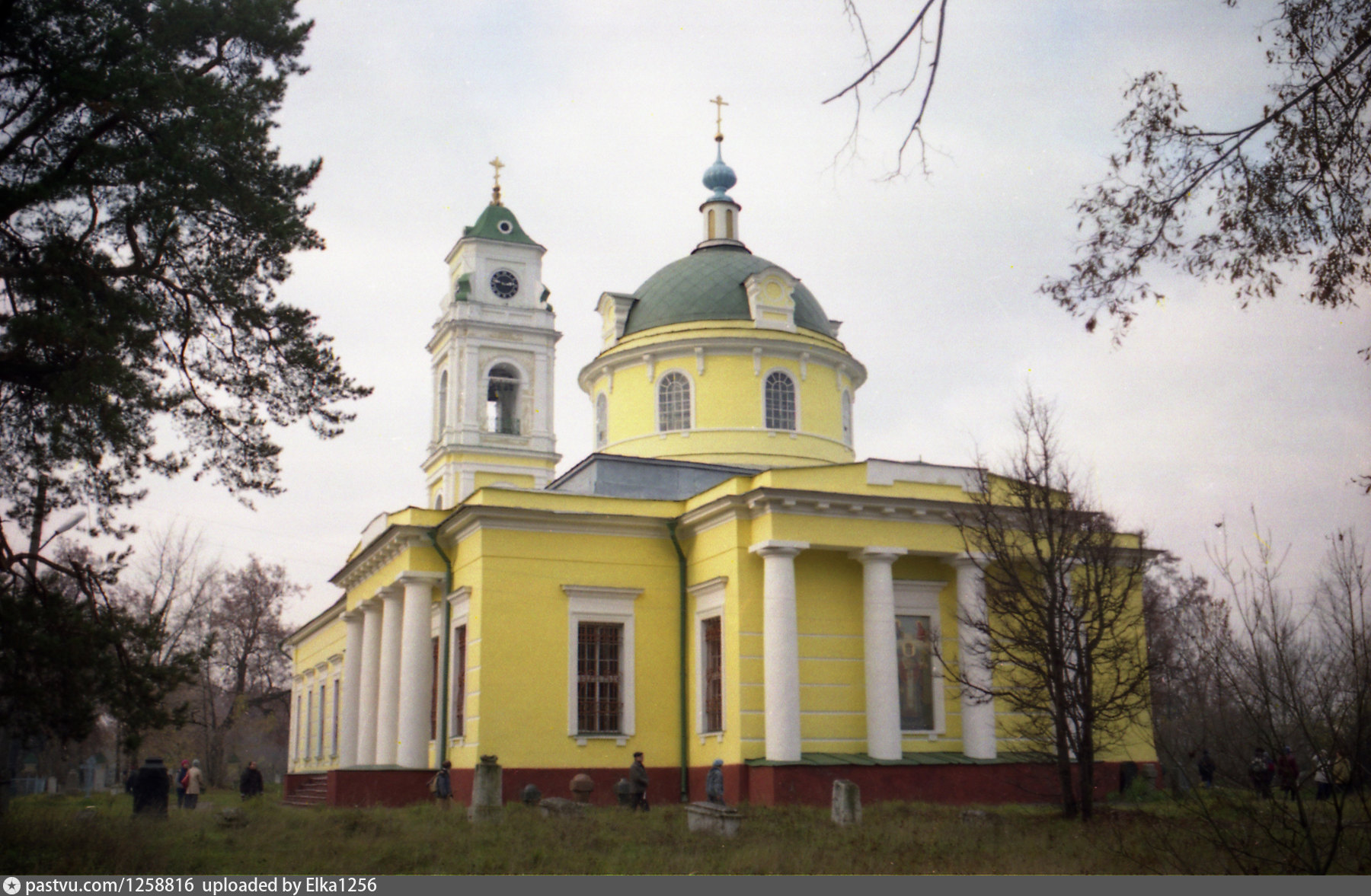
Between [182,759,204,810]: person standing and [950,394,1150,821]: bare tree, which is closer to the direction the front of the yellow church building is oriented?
the person standing

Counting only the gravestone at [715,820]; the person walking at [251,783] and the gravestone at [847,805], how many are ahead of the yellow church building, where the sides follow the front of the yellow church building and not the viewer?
1

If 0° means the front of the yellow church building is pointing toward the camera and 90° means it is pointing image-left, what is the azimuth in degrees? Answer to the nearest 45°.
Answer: approximately 135°

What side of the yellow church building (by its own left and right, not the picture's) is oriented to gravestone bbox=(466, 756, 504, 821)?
left

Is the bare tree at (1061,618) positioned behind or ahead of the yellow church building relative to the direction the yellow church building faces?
behind

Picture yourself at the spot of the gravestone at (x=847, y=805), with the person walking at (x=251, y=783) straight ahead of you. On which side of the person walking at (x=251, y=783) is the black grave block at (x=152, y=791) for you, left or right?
left

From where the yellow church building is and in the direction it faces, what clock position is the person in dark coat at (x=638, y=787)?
The person in dark coat is roughly at 8 o'clock from the yellow church building.

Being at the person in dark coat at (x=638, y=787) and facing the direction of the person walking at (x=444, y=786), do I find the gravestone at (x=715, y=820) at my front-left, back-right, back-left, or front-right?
back-left

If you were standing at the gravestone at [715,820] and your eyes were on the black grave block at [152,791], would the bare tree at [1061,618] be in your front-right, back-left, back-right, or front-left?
back-right

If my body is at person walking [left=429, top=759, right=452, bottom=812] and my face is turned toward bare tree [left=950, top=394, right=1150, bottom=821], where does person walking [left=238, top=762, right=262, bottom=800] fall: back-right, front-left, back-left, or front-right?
back-left

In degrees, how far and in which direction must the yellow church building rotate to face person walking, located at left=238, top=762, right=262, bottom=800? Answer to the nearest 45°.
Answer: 0° — it already faces them

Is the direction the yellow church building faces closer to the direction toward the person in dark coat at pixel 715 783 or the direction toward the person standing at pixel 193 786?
the person standing

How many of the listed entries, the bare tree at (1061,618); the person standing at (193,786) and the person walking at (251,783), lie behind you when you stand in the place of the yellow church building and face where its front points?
1
